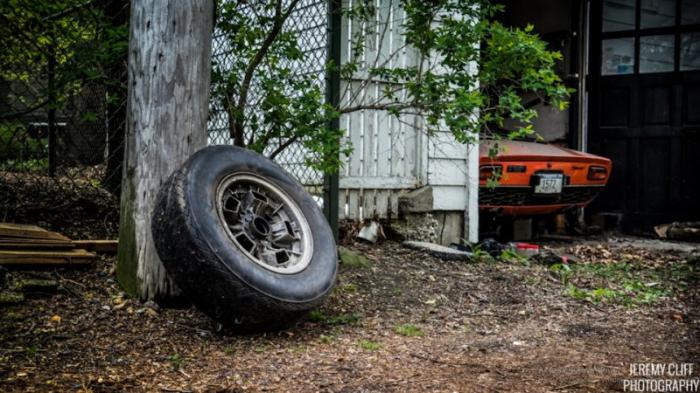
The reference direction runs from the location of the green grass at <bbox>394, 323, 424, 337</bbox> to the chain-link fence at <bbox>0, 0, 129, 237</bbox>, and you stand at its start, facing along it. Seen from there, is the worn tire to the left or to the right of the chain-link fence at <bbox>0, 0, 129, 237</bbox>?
left

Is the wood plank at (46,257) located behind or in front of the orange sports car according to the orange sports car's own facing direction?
behind

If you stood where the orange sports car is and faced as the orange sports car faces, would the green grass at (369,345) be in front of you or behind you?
behind

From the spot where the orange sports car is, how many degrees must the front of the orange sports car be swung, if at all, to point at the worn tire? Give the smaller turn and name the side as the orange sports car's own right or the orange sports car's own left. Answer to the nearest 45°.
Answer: approximately 180°

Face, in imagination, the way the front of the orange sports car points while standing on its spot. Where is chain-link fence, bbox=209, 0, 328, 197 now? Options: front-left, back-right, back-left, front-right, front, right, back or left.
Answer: back-left

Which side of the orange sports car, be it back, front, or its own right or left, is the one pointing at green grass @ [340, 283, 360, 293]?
back

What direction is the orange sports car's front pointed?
away from the camera

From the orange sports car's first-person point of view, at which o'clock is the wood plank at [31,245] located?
The wood plank is roughly at 7 o'clock from the orange sports car.

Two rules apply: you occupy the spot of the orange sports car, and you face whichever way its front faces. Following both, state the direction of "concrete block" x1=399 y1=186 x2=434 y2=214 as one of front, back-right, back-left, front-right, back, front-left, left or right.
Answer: back-left

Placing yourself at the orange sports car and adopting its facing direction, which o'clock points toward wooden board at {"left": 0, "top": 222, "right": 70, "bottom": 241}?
The wooden board is roughly at 7 o'clock from the orange sports car.

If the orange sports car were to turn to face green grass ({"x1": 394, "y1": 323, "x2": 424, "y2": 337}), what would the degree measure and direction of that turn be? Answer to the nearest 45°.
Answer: approximately 180°
